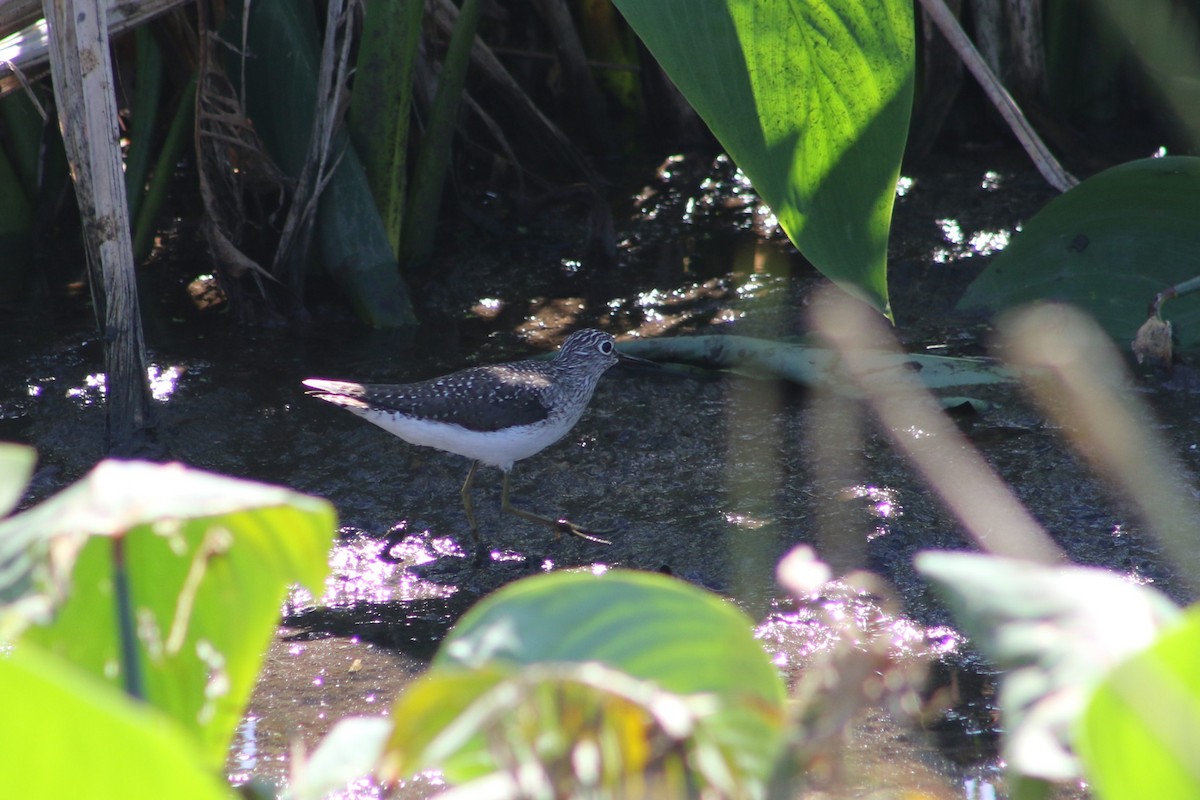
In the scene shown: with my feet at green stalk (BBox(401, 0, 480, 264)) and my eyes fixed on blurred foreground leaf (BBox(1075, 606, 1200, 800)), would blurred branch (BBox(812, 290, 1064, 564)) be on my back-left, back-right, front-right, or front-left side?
front-left

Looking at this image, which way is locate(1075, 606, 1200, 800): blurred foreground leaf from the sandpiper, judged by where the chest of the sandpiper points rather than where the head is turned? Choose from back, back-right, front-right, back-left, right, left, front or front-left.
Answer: right

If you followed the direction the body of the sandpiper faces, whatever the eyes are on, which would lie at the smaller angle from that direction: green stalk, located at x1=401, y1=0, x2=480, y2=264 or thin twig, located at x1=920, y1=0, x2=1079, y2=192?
the thin twig

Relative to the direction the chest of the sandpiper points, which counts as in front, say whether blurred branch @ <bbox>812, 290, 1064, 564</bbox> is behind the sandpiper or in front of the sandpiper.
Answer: in front

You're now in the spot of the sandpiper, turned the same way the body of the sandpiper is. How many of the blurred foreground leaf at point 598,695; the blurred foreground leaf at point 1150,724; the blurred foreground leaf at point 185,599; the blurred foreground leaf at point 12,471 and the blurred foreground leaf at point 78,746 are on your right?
5

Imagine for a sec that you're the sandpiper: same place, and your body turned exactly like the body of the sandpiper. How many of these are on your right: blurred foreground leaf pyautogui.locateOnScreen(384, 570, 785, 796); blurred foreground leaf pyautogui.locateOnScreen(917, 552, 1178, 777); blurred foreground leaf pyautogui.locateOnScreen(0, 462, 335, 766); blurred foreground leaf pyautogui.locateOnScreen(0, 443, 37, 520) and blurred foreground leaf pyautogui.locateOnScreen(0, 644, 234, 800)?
5

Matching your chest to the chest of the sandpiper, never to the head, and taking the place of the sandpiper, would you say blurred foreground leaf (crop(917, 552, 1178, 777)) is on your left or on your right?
on your right

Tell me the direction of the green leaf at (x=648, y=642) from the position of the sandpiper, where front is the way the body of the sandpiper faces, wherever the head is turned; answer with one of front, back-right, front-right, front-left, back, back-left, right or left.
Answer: right

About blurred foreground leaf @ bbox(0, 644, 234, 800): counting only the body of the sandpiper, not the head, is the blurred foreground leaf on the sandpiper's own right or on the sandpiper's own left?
on the sandpiper's own right

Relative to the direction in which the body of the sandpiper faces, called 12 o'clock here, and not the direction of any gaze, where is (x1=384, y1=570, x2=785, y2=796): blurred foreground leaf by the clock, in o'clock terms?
The blurred foreground leaf is roughly at 3 o'clock from the sandpiper.

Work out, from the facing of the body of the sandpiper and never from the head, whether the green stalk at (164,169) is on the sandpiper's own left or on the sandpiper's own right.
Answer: on the sandpiper's own left

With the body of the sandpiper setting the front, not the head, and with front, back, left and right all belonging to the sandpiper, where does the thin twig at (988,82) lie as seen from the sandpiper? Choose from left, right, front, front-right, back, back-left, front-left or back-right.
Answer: front

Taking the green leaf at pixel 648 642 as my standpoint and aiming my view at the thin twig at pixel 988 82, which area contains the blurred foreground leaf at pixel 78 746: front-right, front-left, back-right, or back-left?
back-left

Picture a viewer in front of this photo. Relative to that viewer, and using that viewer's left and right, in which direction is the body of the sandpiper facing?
facing to the right of the viewer

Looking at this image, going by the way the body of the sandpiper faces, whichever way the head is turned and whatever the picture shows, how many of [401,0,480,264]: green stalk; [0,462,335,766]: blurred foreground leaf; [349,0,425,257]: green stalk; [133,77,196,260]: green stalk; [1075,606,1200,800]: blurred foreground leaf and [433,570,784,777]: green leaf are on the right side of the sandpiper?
3
